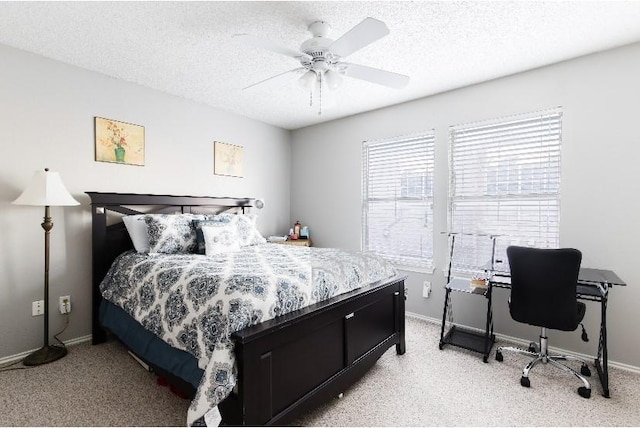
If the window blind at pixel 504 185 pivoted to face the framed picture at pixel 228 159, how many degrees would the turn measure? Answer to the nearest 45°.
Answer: approximately 45° to its right

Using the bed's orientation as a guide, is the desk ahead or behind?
ahead

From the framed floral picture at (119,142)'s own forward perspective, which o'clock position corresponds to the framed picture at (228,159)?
The framed picture is roughly at 10 o'clock from the framed floral picture.

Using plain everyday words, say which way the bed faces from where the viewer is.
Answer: facing the viewer and to the right of the viewer

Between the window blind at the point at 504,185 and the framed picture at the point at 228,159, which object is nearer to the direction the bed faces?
the window blind

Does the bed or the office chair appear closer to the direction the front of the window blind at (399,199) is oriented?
the bed

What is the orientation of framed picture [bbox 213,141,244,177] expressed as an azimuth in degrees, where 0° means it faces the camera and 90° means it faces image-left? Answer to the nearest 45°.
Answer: approximately 315°

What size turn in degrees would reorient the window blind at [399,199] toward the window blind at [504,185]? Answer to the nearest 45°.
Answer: approximately 90° to its left

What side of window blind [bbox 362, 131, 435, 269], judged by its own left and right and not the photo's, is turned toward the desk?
left

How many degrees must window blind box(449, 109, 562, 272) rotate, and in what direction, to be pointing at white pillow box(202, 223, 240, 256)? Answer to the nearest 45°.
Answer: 0° — it already faces it

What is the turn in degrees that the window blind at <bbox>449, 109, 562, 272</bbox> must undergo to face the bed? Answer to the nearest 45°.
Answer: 0° — it already faces it

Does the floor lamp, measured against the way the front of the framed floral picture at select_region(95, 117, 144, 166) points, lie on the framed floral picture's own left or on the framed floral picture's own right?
on the framed floral picture's own right

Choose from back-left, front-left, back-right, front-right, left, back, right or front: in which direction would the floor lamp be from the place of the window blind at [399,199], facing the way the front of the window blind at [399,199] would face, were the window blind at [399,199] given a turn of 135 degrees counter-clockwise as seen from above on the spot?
back-right

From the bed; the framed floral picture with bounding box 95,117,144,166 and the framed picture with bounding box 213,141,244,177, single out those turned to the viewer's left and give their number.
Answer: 0
